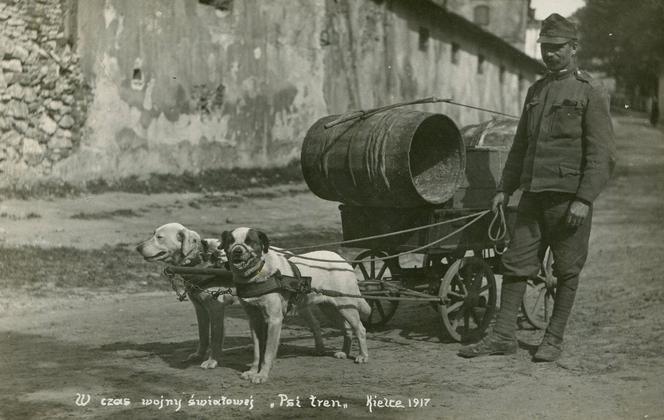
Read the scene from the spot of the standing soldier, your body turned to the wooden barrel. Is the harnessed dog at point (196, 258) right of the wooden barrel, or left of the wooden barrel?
left

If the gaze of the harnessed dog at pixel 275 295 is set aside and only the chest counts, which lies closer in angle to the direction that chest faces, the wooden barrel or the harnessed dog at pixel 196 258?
the harnessed dog

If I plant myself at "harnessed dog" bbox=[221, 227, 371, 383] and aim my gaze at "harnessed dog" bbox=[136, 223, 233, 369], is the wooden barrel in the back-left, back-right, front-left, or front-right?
back-right

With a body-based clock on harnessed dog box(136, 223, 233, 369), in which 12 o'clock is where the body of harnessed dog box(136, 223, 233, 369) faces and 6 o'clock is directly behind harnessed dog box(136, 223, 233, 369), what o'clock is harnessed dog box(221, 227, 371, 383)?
harnessed dog box(221, 227, 371, 383) is roughly at 8 o'clock from harnessed dog box(136, 223, 233, 369).

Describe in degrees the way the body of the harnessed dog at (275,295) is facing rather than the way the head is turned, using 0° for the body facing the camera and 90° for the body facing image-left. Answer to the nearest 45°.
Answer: approximately 45°

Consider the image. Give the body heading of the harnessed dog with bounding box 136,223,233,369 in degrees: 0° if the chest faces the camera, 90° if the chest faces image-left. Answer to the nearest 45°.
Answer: approximately 45°

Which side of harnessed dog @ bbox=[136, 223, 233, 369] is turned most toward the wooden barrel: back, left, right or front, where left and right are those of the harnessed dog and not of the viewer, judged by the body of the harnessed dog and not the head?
back

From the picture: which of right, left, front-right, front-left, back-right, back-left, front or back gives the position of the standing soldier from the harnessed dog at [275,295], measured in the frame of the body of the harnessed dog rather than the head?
back-left

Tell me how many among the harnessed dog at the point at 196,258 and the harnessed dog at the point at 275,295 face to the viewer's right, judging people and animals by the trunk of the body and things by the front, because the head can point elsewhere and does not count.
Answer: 0
